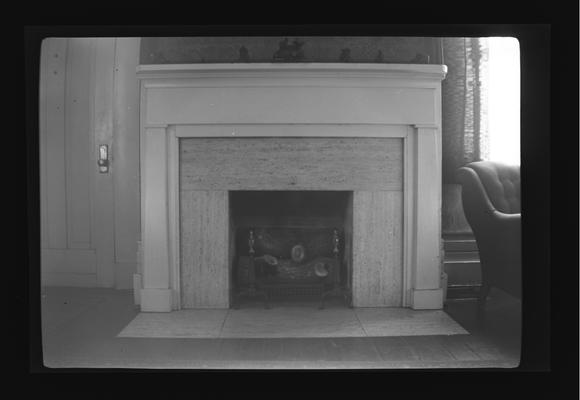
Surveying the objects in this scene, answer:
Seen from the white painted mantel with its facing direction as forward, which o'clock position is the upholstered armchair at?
The upholstered armchair is roughly at 9 o'clock from the white painted mantel.

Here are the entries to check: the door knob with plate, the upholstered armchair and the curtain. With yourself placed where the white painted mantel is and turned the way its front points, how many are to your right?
1

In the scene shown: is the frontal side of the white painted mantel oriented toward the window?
no

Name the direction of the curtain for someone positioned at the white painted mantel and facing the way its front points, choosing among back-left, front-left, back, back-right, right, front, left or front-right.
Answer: left

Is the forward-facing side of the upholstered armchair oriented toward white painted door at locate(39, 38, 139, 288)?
no

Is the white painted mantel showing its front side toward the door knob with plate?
no

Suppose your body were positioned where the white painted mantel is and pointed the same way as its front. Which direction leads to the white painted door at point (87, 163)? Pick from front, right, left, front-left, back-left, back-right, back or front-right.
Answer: right

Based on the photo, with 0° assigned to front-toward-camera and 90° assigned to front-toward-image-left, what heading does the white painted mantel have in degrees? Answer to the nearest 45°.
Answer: approximately 0°
